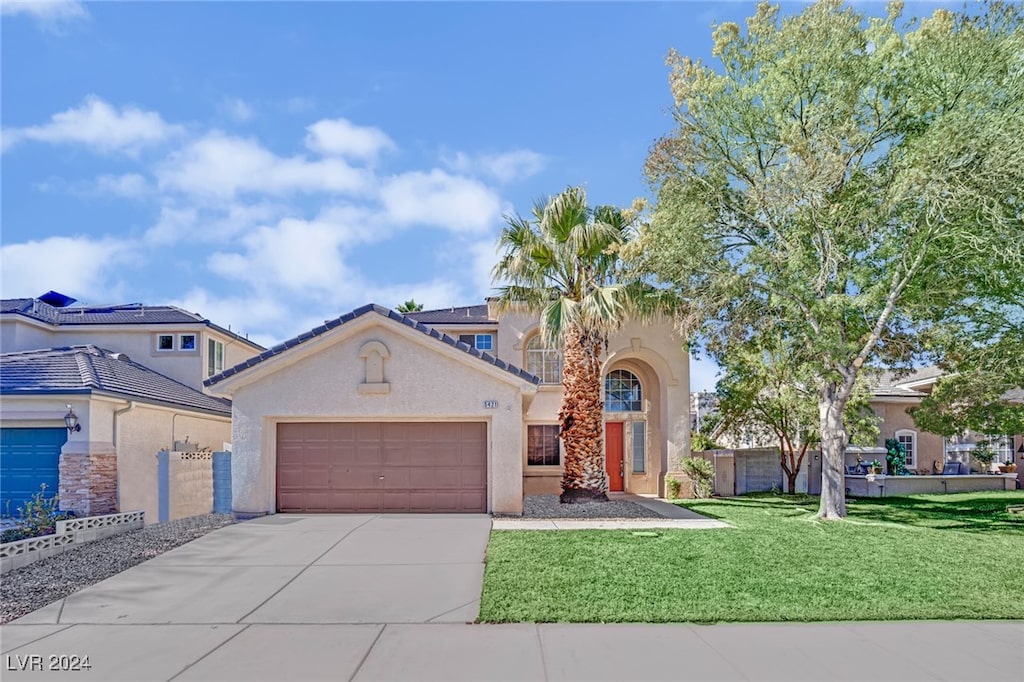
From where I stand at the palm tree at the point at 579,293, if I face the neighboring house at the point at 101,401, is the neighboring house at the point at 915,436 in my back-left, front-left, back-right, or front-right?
back-right

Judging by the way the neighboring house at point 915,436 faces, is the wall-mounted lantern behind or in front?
in front

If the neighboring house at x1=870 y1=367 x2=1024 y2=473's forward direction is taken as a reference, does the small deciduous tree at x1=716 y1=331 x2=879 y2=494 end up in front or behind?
in front

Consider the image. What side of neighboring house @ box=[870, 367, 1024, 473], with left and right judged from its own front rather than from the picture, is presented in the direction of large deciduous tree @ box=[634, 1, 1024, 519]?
front

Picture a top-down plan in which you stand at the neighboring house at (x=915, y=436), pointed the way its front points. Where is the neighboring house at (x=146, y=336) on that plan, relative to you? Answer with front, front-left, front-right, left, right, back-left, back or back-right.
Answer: front-right

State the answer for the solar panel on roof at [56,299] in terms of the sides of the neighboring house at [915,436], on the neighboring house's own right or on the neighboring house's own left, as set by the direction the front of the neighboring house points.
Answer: on the neighboring house's own right

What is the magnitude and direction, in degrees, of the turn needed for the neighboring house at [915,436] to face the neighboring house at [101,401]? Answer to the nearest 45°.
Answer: approximately 45° to its right

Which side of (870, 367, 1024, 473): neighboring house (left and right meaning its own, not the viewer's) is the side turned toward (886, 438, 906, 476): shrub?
front

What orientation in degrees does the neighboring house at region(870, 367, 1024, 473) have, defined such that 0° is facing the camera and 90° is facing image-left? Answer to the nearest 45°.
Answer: approximately 0°
